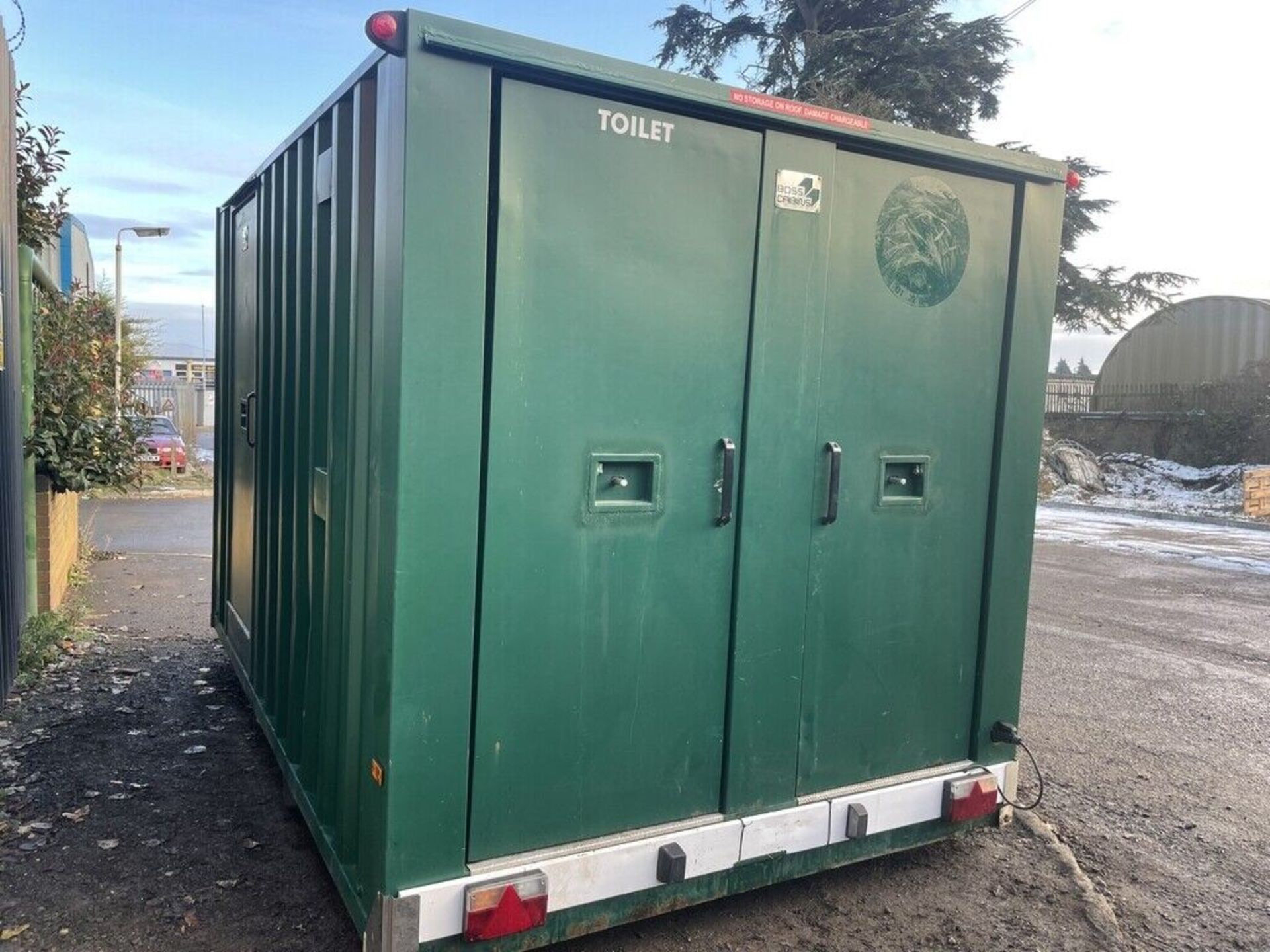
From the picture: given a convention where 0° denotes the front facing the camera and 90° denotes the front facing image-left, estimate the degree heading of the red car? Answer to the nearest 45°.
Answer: approximately 45°

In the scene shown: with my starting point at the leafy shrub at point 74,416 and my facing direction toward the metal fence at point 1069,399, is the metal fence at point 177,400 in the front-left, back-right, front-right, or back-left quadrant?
front-left

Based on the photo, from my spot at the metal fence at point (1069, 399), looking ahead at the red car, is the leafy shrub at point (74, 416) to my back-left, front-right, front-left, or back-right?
front-left

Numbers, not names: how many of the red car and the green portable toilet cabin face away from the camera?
0

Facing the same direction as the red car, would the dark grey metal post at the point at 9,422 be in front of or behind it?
in front

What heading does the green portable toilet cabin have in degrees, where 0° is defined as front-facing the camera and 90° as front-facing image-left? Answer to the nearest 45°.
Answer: approximately 315°

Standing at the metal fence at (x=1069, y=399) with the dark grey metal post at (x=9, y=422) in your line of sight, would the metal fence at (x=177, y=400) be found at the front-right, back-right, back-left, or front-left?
front-right

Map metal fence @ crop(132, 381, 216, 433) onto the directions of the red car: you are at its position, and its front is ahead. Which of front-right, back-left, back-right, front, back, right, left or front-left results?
back-right

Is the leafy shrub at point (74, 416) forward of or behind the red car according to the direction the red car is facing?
forward
